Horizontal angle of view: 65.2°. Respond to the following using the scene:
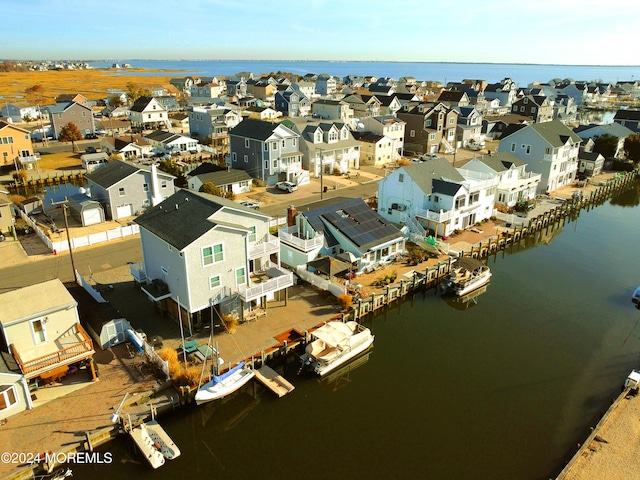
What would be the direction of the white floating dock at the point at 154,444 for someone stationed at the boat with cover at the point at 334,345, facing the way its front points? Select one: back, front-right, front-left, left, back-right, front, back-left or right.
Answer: back

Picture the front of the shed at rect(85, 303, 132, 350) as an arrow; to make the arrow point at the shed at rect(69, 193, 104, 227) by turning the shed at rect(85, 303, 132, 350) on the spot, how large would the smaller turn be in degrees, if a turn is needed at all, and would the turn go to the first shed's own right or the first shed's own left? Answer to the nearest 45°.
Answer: approximately 135° to the first shed's own left

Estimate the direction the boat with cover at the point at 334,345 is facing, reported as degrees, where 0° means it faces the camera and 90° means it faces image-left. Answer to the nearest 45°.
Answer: approximately 225°
